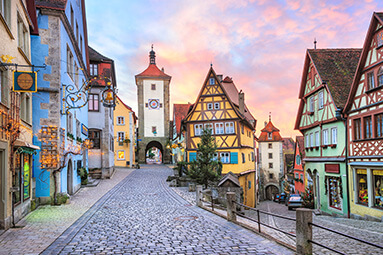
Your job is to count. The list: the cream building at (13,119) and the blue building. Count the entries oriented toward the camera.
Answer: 0

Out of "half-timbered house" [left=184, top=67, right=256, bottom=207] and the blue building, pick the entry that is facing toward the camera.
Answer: the half-timbered house

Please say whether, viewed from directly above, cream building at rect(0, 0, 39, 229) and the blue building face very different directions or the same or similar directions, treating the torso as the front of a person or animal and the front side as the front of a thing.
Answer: same or similar directions

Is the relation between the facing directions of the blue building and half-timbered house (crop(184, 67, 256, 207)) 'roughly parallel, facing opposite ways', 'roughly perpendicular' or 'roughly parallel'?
roughly perpendicular

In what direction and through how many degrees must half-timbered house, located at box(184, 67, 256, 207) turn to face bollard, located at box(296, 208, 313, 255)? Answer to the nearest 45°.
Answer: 0° — it already faces it

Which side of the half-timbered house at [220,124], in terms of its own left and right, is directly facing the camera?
front

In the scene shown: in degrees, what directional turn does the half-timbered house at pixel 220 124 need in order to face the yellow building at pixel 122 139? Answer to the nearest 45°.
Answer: approximately 135° to its right

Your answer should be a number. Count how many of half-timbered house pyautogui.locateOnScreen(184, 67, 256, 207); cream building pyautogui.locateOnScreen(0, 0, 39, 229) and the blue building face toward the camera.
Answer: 1

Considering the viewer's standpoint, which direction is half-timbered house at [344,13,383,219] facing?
facing the viewer and to the left of the viewer

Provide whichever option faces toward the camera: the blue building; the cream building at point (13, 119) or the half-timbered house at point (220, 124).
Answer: the half-timbered house

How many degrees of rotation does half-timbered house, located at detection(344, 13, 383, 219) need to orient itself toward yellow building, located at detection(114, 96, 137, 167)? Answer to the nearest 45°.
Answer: approximately 90° to its right

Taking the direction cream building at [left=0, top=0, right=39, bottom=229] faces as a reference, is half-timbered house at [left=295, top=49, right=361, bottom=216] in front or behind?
in front

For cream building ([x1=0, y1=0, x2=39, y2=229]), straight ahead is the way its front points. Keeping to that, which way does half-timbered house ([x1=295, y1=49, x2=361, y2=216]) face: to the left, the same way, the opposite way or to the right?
the opposite way

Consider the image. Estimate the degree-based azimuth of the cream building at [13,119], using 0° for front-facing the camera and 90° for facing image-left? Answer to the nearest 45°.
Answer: approximately 270°

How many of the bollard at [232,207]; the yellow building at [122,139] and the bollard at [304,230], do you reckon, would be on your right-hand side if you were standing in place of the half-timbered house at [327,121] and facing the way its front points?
1
